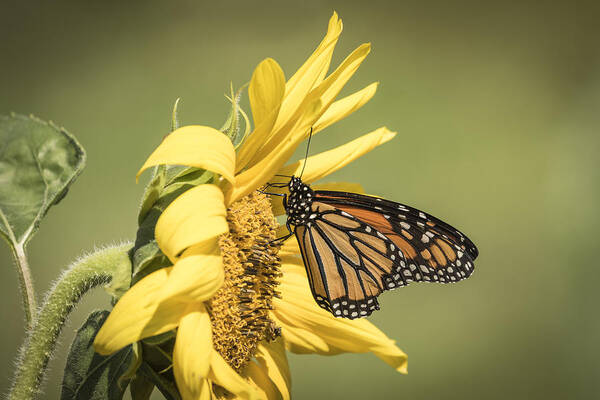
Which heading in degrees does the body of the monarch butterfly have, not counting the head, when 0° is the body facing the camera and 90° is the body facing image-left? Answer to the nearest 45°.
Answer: approximately 90°
